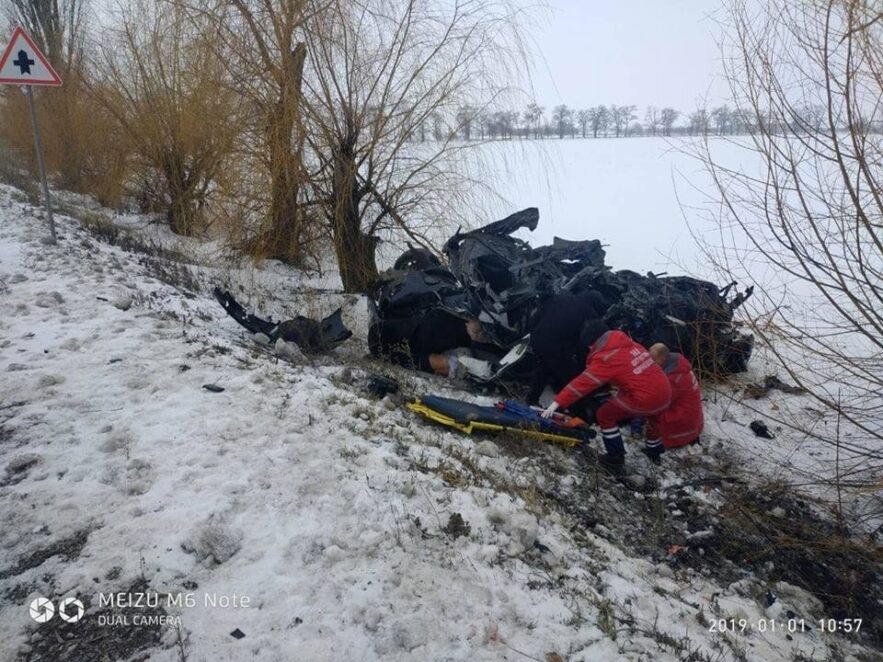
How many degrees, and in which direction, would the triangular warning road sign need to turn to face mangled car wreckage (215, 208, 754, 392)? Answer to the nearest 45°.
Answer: approximately 45° to its left

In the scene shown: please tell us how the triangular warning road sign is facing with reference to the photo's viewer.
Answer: facing the viewer

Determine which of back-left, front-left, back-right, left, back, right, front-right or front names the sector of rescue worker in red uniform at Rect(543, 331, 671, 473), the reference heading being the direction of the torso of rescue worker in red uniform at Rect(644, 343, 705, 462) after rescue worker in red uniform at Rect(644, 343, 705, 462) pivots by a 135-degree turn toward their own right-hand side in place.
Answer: back

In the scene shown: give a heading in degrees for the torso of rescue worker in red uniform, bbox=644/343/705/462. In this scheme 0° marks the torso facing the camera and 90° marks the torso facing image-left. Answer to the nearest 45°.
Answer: approximately 90°

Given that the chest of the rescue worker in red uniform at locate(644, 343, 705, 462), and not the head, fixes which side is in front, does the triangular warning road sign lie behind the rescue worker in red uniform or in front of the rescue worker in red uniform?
in front

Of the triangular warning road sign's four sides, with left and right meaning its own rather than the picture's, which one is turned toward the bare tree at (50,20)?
back

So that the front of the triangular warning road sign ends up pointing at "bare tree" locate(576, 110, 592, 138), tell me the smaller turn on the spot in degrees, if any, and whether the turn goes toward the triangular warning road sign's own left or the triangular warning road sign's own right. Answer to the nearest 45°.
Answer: approximately 135° to the triangular warning road sign's own left

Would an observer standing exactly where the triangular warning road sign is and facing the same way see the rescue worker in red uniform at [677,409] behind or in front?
in front
